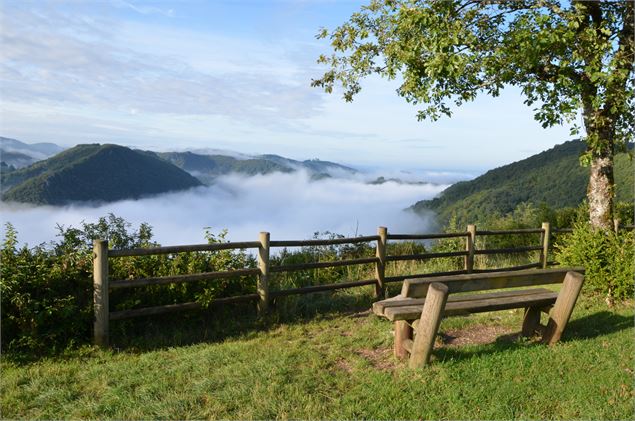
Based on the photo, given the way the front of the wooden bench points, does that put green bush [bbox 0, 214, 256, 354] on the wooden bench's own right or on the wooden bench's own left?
on the wooden bench's own left

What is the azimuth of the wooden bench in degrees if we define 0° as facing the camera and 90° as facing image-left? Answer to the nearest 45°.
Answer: approximately 135°

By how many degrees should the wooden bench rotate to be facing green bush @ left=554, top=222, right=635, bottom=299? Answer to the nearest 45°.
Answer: approximately 90° to its right
